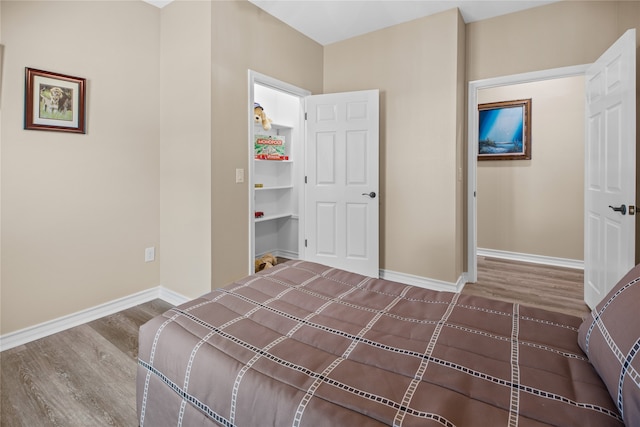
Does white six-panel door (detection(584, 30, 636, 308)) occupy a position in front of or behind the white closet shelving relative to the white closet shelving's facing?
in front

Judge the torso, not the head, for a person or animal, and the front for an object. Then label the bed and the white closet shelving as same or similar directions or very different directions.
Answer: very different directions

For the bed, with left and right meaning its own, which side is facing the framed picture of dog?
front

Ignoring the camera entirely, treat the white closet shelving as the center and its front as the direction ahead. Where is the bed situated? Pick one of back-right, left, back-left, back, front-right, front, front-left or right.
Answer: front-right

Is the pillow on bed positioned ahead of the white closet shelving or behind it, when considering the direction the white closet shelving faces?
ahead

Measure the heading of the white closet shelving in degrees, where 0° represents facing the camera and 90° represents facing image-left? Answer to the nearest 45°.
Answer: approximately 315°

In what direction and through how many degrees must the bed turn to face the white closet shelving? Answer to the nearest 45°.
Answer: approximately 45° to its right

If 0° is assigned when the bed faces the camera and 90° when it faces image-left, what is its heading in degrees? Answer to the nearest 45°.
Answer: approximately 135°

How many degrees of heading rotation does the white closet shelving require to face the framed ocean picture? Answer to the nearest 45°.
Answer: approximately 45° to its left
